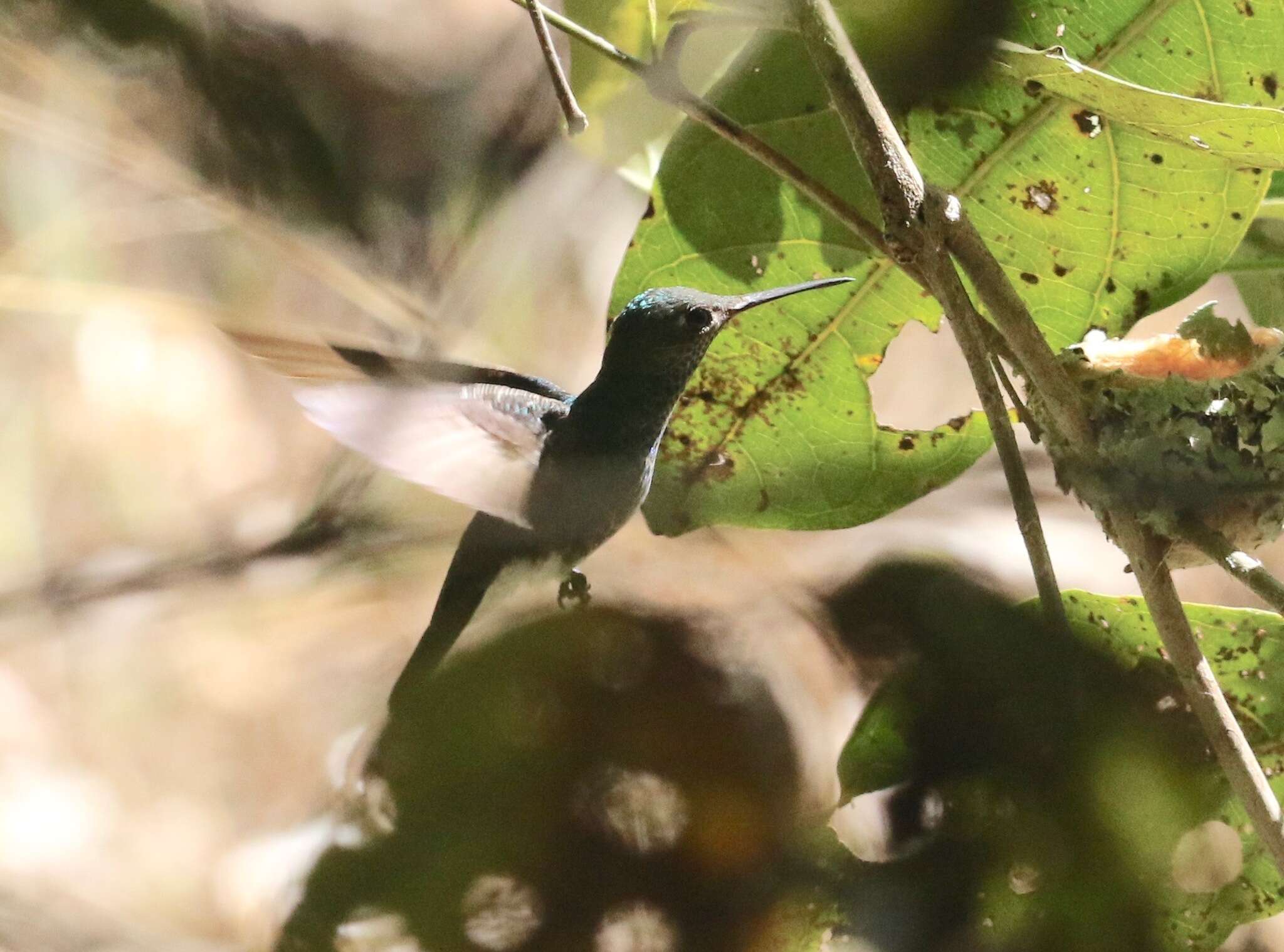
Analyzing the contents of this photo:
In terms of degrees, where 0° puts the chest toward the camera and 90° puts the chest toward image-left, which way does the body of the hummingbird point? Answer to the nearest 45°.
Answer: approximately 270°
